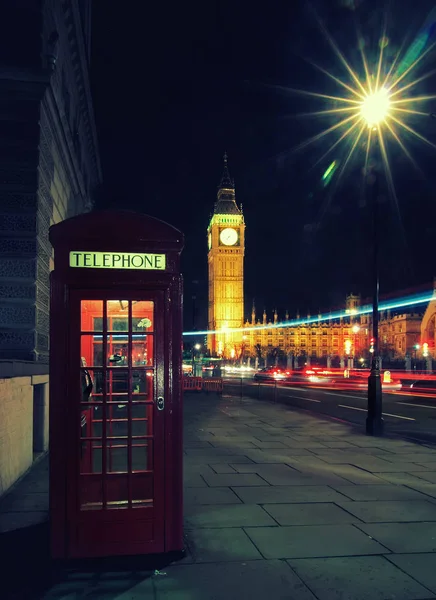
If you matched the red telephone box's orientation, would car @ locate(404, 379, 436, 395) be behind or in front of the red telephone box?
behind

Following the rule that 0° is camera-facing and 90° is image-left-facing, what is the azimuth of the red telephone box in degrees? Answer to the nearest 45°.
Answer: approximately 0°

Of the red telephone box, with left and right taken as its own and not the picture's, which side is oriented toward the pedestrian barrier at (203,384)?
back

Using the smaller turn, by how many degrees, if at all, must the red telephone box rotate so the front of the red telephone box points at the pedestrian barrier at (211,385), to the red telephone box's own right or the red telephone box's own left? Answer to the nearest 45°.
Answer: approximately 180°
